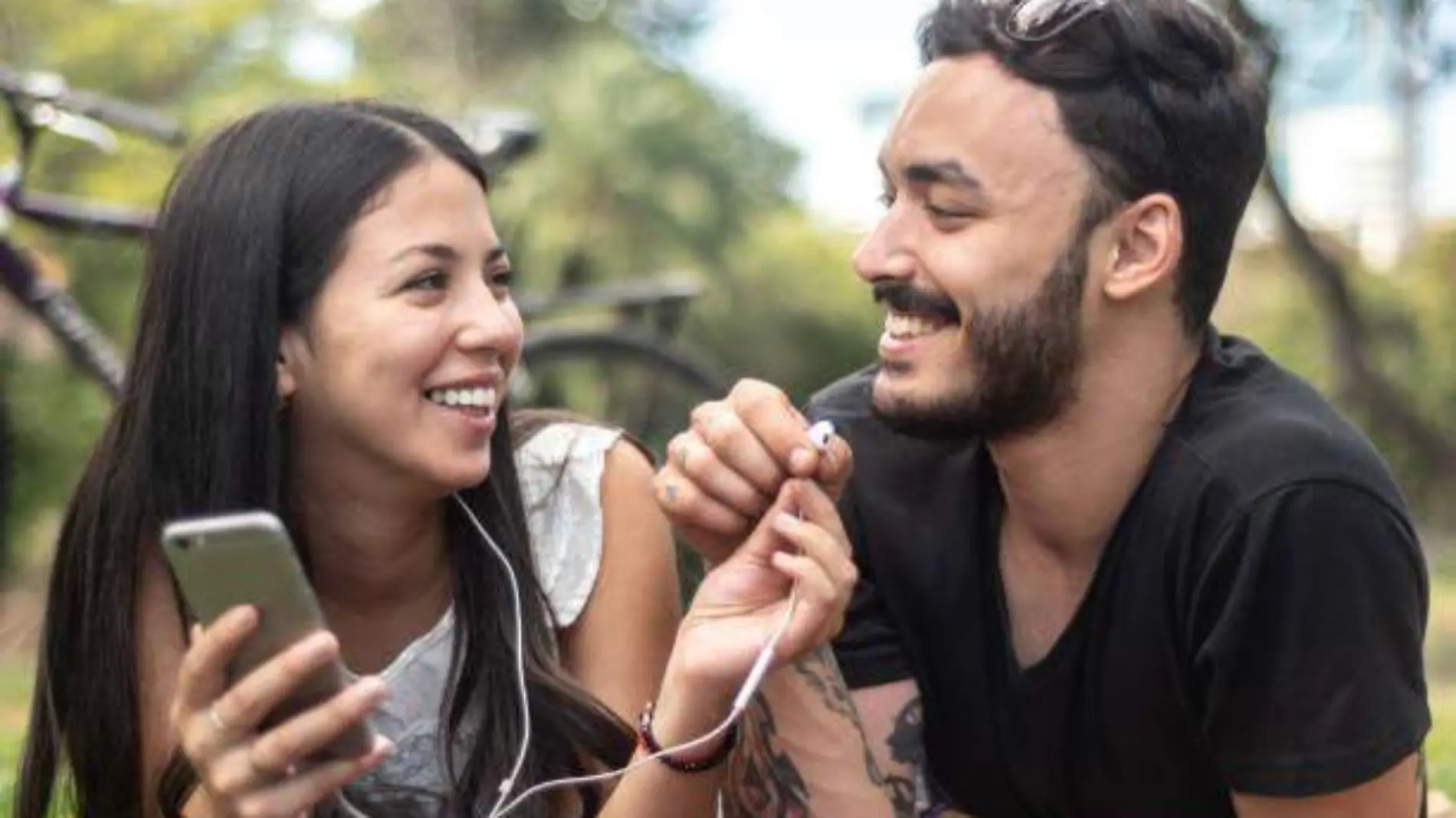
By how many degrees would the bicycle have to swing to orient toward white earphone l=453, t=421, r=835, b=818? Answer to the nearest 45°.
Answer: approximately 90° to its left

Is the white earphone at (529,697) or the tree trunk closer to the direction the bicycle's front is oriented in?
the white earphone

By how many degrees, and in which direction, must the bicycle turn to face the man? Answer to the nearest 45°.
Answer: approximately 90° to its left

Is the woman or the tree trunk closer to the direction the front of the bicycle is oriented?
the woman

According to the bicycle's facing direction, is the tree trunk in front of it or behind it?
behind

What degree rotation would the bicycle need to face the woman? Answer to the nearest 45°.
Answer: approximately 90° to its left

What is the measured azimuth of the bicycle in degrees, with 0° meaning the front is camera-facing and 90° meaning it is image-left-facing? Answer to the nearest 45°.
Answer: approximately 90°
